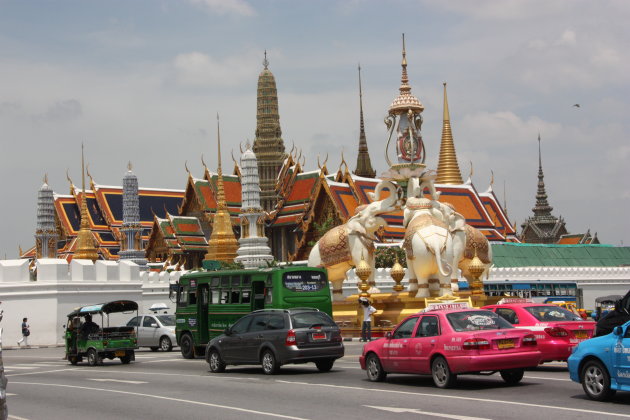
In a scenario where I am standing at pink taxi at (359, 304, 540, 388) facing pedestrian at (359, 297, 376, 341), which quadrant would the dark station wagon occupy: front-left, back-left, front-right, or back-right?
front-left

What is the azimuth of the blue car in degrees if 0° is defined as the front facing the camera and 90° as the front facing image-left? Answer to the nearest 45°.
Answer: approximately 135°

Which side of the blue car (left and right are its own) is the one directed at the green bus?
front

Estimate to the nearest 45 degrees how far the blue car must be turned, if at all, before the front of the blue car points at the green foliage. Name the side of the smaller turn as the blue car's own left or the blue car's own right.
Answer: approximately 45° to the blue car's own right

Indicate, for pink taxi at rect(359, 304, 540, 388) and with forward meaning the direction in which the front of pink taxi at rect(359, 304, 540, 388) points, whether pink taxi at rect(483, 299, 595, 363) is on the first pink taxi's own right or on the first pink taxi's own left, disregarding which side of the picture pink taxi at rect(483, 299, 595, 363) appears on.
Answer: on the first pink taxi's own right

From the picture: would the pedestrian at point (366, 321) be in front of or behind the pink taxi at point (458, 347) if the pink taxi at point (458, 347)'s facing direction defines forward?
in front

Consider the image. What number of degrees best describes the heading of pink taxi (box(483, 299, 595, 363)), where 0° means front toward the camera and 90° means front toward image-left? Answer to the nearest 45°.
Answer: approximately 135°

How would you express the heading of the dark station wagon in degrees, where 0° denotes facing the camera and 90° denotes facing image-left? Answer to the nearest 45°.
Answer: approximately 135°

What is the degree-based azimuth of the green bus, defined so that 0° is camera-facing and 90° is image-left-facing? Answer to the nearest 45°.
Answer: approximately 135°

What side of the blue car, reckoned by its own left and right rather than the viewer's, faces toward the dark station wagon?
front

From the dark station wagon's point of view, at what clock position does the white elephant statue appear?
The white elephant statue is roughly at 2 o'clock from the dark station wagon.

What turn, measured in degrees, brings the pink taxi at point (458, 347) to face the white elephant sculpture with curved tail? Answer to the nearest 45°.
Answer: approximately 45° to its right

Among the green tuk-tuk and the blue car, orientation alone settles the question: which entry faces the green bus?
the blue car

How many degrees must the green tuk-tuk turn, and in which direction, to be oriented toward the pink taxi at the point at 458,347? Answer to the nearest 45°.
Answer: approximately 180°
